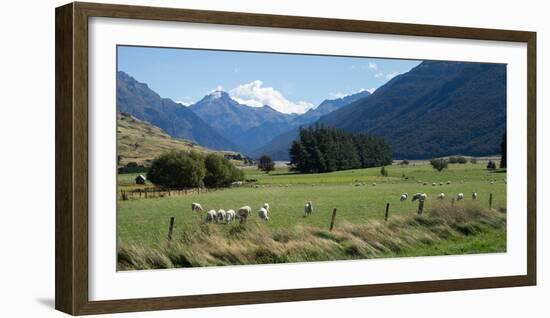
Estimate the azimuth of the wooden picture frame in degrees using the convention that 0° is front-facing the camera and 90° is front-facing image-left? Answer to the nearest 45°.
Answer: approximately 315°
